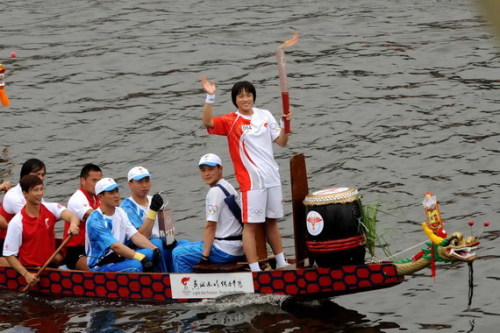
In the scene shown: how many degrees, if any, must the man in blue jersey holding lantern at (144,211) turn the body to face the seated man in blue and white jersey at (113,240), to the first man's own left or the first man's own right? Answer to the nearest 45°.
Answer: approximately 90° to the first man's own right

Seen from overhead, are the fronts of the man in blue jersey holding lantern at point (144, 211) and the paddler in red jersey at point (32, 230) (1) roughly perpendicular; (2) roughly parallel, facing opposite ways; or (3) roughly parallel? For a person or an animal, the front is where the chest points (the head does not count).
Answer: roughly parallel

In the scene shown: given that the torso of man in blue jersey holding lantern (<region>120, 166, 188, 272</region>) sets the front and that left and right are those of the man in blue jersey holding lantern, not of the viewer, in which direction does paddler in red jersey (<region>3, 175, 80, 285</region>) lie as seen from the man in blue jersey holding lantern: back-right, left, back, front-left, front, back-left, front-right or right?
back-right

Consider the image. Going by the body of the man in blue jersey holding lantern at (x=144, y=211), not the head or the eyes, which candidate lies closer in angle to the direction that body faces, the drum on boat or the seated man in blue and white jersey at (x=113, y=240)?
the drum on boat

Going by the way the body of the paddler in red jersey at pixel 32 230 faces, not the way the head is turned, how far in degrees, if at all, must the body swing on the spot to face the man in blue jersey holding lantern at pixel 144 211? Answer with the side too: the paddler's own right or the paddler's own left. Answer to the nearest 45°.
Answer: approximately 45° to the paddler's own left

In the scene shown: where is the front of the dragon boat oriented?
to the viewer's right

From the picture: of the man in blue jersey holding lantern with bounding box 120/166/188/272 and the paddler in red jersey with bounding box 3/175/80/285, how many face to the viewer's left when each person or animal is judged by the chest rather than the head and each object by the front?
0

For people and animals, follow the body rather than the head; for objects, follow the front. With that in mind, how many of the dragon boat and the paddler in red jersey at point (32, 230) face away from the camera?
0

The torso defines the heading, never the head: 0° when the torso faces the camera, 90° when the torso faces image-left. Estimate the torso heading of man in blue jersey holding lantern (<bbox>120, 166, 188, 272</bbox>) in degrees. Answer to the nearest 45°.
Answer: approximately 315°
